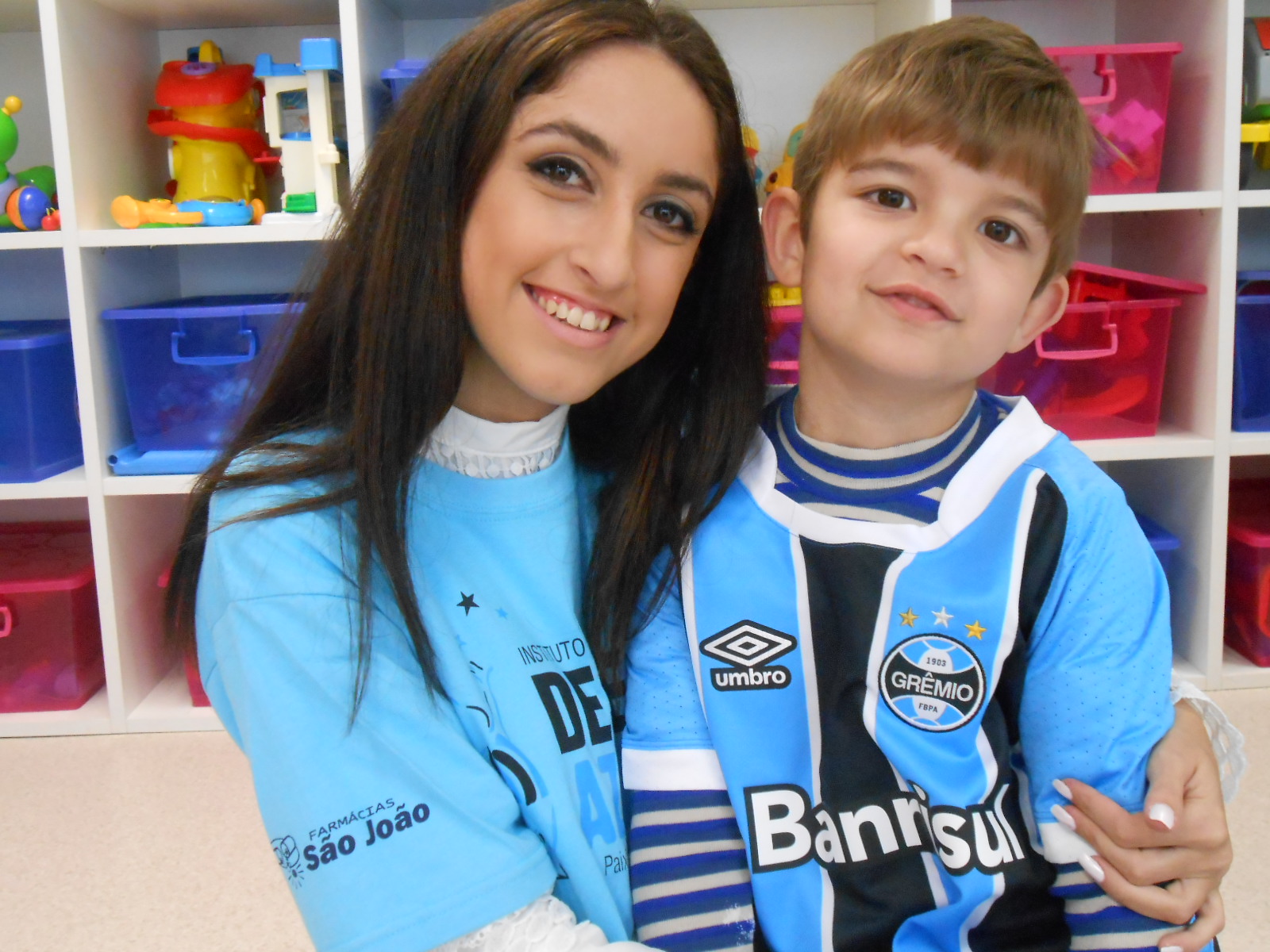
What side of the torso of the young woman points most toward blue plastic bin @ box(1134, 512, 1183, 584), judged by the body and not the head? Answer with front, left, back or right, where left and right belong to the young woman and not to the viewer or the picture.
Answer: left

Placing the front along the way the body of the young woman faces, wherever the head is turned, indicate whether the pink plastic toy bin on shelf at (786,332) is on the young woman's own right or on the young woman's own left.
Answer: on the young woman's own left

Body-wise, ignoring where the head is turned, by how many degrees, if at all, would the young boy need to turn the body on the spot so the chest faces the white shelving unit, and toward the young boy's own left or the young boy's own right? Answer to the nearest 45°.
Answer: approximately 135° to the young boy's own right

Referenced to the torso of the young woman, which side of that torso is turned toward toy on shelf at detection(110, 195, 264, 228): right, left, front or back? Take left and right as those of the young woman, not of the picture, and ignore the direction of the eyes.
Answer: back

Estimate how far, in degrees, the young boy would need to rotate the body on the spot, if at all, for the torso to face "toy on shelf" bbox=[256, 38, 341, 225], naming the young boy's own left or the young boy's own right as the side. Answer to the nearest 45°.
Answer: approximately 135° to the young boy's own right

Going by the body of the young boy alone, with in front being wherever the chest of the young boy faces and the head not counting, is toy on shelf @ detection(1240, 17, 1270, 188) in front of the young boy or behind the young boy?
behind

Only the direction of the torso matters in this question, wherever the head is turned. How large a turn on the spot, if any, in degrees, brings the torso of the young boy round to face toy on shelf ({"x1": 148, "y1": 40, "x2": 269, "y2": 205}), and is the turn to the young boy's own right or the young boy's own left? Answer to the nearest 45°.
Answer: approximately 135° to the young boy's own right

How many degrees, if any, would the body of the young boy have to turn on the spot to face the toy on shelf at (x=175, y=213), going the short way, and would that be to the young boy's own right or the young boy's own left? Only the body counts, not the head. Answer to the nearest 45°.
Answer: approximately 135° to the young boy's own right

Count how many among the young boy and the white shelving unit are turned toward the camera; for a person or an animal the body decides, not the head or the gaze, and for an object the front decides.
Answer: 2

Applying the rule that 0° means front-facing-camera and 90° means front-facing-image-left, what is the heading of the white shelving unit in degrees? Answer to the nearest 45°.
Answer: approximately 0°
